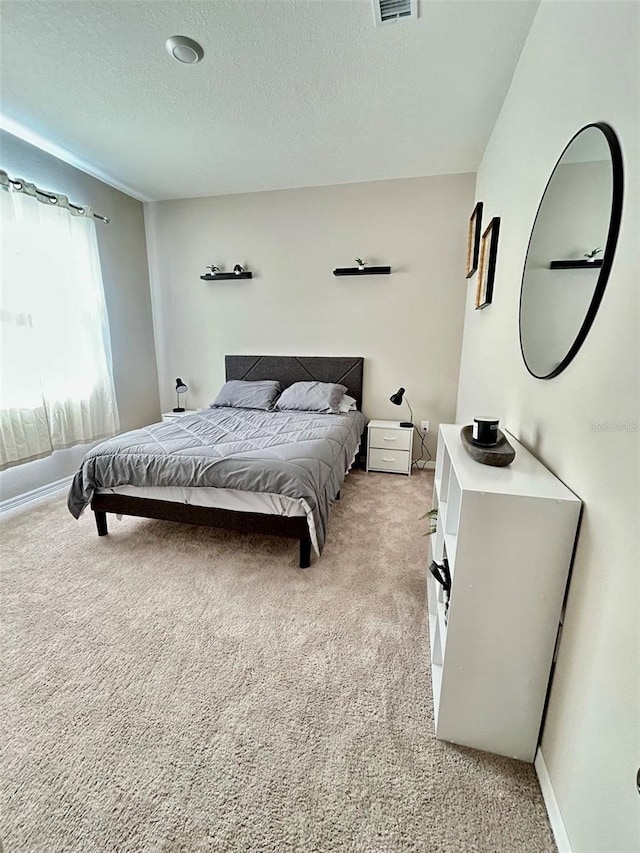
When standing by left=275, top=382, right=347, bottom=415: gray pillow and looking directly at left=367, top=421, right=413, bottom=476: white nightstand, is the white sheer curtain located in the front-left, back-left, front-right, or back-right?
back-right

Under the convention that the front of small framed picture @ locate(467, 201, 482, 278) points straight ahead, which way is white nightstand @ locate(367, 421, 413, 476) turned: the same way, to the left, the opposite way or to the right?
to the left

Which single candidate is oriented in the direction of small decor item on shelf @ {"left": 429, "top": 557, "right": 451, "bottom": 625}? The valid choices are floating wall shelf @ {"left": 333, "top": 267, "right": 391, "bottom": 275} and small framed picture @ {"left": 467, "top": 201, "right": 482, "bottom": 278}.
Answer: the floating wall shelf

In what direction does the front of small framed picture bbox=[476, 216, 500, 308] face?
to the viewer's left

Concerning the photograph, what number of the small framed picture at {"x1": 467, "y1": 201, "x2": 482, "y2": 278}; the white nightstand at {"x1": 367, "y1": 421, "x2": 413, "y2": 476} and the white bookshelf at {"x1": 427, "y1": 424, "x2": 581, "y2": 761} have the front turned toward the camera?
1

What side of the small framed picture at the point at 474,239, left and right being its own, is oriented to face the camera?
left

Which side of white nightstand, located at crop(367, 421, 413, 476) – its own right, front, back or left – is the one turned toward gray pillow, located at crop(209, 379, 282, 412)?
right

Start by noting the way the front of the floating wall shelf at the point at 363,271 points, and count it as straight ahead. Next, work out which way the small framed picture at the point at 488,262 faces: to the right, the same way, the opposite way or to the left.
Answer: to the right

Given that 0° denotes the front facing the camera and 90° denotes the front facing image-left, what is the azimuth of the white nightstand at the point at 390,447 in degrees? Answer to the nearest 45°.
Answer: approximately 0°

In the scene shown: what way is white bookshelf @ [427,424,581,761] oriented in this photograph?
to the viewer's left

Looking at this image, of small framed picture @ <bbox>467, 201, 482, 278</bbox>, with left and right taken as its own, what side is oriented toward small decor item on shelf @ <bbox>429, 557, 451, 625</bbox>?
left
